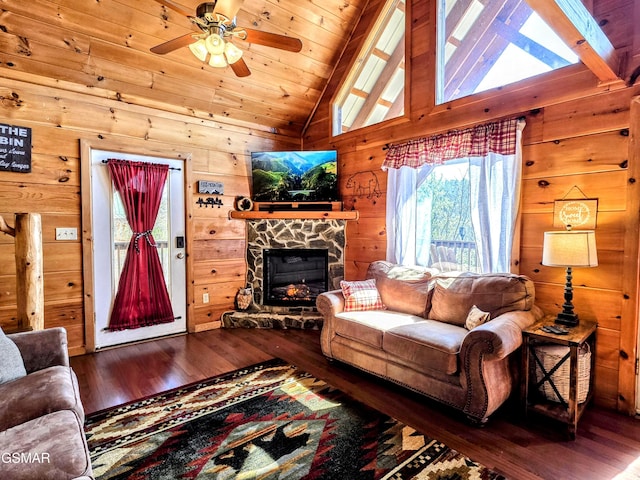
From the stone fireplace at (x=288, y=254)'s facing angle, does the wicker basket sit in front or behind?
in front

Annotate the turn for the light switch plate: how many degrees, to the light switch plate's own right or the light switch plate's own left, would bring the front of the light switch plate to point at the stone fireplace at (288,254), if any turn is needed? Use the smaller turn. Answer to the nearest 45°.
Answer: approximately 90° to the light switch plate's own left

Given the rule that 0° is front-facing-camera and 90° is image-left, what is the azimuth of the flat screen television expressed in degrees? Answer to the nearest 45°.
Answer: approximately 0°

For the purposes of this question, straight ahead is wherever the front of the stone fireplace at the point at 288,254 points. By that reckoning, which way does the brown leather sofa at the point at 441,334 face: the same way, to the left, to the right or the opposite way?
to the right

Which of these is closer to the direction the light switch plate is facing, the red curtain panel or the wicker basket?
the wicker basket

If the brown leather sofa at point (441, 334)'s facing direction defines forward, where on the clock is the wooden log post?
The wooden log post is roughly at 1 o'clock from the brown leather sofa.

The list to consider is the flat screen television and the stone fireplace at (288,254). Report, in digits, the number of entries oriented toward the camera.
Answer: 2

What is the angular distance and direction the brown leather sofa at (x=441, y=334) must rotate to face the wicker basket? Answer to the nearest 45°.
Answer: approximately 135° to its left

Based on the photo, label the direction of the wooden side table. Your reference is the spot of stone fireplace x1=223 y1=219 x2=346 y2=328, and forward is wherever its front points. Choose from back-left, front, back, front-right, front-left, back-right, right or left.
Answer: front-left

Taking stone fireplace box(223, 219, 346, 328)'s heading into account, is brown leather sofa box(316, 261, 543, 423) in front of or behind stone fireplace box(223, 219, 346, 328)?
in front

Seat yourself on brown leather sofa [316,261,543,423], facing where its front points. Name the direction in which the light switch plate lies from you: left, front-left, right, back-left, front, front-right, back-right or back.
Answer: front-right

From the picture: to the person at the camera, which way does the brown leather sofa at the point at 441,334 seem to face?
facing the viewer and to the left of the viewer
